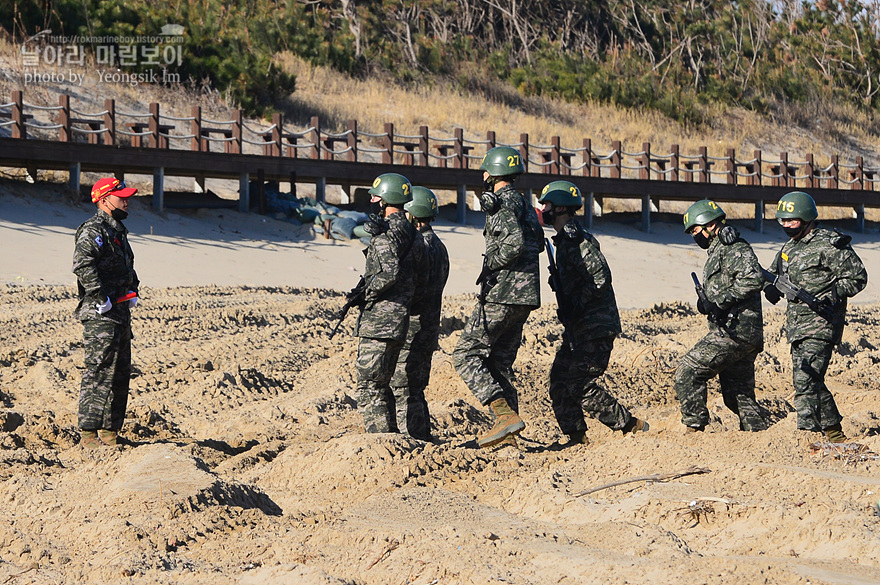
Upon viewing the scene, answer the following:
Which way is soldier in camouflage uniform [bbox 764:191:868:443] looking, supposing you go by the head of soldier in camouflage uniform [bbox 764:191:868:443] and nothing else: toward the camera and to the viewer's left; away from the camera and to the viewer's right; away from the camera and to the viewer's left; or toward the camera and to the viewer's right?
toward the camera and to the viewer's left

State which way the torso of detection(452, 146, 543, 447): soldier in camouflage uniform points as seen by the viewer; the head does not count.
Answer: to the viewer's left

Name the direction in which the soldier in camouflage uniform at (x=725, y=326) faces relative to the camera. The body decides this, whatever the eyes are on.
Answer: to the viewer's left

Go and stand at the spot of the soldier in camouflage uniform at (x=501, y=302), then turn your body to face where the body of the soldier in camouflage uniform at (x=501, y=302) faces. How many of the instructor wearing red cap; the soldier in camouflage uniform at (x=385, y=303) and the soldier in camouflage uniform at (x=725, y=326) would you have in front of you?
2

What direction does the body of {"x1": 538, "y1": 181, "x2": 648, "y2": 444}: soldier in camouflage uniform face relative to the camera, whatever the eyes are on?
to the viewer's left

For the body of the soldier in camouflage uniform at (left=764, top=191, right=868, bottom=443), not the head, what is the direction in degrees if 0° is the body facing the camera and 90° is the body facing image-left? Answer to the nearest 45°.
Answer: approximately 45°

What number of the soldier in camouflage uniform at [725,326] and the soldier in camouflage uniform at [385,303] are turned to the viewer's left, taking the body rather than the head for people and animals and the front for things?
2

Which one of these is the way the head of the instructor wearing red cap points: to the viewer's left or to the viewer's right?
to the viewer's right

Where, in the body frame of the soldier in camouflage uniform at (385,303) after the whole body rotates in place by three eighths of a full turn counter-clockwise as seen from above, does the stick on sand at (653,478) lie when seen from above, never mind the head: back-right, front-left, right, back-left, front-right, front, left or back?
front

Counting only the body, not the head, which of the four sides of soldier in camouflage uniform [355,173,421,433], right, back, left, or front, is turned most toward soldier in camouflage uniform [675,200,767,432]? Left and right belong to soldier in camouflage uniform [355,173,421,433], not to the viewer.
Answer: back

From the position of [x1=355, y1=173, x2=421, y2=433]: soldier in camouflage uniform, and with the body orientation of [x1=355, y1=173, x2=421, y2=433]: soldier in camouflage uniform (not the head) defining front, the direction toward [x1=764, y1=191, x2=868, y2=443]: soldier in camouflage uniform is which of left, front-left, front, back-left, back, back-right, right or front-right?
back

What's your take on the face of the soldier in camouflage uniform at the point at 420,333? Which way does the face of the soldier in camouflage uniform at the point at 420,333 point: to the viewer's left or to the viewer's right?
to the viewer's left

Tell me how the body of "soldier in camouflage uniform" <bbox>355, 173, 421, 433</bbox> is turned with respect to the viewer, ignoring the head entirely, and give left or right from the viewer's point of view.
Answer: facing to the left of the viewer

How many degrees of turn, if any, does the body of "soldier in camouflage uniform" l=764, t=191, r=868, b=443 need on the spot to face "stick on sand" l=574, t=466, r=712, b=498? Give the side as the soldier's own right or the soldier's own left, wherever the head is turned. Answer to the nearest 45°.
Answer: approximately 45° to the soldier's own left

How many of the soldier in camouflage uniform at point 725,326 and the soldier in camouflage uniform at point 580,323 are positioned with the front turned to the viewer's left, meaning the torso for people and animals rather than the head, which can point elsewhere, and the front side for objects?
2
